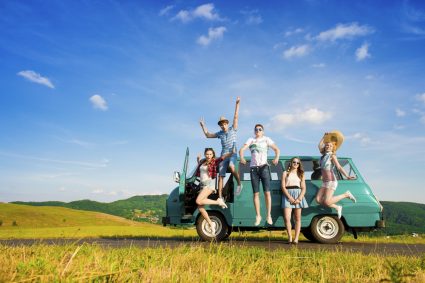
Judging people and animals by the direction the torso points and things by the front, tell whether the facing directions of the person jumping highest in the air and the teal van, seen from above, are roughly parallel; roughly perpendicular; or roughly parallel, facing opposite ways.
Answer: roughly perpendicular

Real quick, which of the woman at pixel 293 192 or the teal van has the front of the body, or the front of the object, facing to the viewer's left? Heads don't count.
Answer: the teal van

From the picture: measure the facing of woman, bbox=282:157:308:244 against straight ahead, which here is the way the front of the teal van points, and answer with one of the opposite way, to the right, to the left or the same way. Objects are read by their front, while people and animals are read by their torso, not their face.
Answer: to the left

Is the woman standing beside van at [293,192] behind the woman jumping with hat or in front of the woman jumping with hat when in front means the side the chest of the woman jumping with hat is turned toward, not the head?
in front

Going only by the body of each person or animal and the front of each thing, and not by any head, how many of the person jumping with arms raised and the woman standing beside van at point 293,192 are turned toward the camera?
2

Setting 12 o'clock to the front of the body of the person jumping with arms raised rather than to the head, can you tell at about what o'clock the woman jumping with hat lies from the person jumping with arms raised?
The woman jumping with hat is roughly at 9 o'clock from the person jumping with arms raised.

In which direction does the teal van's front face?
to the viewer's left

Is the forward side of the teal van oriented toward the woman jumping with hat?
no

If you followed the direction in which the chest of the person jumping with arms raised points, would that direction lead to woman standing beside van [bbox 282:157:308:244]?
no

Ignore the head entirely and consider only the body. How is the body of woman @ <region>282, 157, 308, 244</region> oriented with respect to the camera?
toward the camera

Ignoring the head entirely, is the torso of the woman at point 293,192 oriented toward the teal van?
no

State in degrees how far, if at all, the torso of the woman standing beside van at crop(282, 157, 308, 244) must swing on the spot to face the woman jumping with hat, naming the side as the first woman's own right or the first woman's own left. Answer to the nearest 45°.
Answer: approximately 90° to the first woman's own left

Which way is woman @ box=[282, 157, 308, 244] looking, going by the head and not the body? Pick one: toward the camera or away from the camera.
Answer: toward the camera

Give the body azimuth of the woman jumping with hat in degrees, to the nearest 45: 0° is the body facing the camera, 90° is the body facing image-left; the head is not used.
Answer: approximately 45°

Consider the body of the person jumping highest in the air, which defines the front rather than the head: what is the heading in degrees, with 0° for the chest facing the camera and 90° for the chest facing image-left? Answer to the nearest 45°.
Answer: approximately 0°
